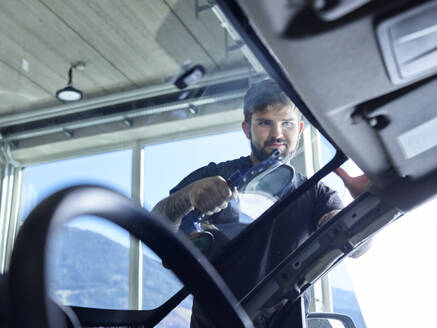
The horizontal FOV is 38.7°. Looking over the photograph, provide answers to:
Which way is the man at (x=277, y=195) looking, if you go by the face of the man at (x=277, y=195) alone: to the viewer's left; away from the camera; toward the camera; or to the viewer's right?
toward the camera

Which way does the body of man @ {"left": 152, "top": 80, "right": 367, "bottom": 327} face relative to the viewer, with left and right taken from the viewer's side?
facing the viewer

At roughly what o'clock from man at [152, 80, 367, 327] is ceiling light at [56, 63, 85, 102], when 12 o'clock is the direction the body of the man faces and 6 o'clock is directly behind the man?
The ceiling light is roughly at 5 o'clock from the man.
